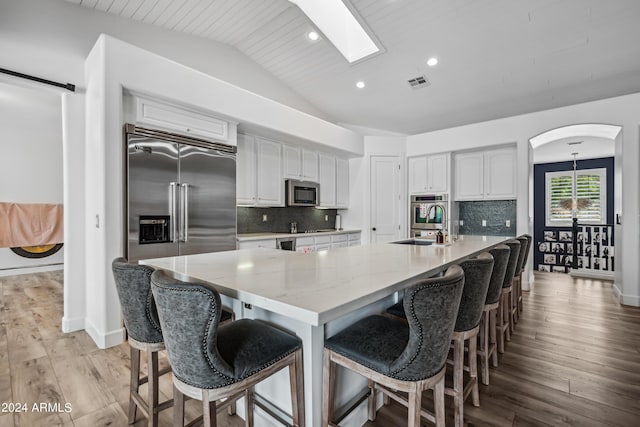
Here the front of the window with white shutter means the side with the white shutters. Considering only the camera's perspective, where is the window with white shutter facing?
facing the viewer

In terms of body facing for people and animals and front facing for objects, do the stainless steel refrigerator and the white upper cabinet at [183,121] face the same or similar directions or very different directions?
same or similar directions

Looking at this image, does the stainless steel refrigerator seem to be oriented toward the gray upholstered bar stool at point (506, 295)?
yes

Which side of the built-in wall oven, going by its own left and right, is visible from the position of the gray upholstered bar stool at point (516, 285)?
front

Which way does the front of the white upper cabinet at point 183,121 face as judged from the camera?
facing the viewer and to the right of the viewer

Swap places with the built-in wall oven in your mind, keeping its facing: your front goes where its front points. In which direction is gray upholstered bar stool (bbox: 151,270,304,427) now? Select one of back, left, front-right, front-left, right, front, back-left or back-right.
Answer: front

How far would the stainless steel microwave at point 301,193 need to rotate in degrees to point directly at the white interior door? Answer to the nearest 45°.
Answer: approximately 45° to its left

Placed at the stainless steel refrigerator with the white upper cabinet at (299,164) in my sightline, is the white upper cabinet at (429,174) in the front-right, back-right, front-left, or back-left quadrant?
front-right

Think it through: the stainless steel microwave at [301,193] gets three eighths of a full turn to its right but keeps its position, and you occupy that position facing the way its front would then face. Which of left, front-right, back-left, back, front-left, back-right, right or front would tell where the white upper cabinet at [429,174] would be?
back

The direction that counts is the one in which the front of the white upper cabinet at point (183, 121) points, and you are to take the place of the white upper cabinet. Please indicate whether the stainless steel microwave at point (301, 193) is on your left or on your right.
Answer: on your left

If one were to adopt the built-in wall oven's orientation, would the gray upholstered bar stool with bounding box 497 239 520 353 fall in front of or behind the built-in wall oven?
in front

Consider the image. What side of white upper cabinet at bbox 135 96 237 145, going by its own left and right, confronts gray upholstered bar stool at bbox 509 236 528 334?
front

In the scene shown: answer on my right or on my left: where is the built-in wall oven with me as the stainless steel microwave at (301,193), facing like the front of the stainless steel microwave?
on my left

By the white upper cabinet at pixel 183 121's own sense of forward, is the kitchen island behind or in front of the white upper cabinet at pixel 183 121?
in front

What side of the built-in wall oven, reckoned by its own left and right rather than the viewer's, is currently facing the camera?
front

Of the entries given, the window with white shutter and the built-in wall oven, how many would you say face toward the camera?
2
